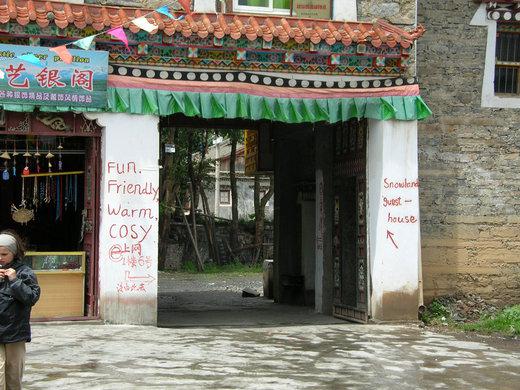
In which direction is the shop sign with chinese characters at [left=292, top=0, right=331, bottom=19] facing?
toward the camera

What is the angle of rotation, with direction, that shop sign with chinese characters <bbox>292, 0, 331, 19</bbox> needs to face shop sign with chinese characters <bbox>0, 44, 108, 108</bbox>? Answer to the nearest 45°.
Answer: approximately 45° to its right

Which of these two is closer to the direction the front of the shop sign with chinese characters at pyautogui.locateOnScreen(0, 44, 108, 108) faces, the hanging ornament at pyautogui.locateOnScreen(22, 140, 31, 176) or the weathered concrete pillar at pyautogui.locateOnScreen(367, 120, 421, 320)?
the weathered concrete pillar

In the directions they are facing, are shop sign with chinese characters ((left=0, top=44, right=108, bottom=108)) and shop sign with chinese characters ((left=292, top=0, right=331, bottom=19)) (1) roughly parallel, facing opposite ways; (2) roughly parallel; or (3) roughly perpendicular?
roughly parallel

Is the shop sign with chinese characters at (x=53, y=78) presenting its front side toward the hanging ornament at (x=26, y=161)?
no

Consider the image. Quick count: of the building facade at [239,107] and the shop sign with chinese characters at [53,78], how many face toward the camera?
2

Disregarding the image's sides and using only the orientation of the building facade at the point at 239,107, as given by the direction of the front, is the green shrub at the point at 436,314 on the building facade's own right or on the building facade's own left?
on the building facade's own left

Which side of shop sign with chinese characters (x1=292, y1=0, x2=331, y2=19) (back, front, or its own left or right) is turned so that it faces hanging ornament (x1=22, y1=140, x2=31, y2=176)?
right

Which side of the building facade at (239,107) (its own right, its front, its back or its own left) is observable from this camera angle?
front
